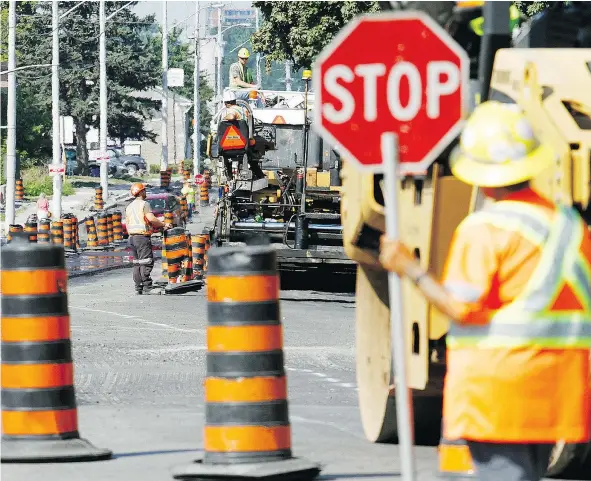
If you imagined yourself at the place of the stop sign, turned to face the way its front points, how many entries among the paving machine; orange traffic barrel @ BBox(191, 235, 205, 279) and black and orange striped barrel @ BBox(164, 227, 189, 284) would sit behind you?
3

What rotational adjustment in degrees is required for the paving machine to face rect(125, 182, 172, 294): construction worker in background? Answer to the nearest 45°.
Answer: approximately 90° to its left

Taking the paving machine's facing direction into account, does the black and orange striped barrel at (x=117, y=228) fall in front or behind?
in front

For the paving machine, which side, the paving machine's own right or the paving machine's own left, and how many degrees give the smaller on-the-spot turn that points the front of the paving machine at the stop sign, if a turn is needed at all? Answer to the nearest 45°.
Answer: approximately 180°

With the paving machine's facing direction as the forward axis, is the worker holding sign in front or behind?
behind

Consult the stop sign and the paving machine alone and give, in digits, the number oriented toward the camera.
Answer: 1

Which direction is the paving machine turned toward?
away from the camera

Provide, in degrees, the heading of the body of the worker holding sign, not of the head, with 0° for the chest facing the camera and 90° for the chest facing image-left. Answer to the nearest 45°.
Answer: approximately 135°

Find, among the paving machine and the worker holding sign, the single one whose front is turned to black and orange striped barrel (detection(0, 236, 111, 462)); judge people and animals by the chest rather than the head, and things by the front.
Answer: the worker holding sign

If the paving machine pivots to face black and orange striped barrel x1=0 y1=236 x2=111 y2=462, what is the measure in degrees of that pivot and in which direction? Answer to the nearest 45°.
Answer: approximately 180°

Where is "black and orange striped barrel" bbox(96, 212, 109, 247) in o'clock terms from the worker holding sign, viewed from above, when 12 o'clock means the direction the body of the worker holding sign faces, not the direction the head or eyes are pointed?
The black and orange striped barrel is roughly at 1 o'clock from the worker holding sign.

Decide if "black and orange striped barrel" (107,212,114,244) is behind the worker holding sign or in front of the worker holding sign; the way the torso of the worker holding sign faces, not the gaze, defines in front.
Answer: in front
